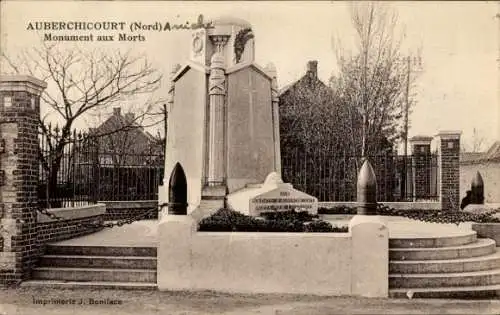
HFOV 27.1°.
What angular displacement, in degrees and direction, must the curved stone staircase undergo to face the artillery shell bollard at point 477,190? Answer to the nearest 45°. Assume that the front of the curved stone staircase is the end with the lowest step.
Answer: approximately 180°

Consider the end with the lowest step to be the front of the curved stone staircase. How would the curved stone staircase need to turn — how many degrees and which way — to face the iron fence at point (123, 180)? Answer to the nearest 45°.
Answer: approximately 135° to its right

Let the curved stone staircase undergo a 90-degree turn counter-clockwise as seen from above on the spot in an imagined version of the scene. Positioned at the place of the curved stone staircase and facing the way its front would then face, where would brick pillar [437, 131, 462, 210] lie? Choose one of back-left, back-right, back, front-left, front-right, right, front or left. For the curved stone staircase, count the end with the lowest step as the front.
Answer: left

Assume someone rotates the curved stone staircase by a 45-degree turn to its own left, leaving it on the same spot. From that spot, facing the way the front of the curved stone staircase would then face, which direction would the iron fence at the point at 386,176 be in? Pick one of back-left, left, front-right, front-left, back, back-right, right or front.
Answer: back-left

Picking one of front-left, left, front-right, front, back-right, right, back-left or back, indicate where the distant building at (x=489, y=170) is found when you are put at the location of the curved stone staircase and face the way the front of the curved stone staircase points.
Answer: back

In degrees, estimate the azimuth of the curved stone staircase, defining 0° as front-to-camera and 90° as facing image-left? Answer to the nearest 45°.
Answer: approximately 0°

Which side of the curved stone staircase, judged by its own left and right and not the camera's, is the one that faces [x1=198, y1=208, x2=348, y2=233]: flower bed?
right

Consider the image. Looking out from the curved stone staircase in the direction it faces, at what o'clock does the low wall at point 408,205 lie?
The low wall is roughly at 6 o'clock from the curved stone staircase.
